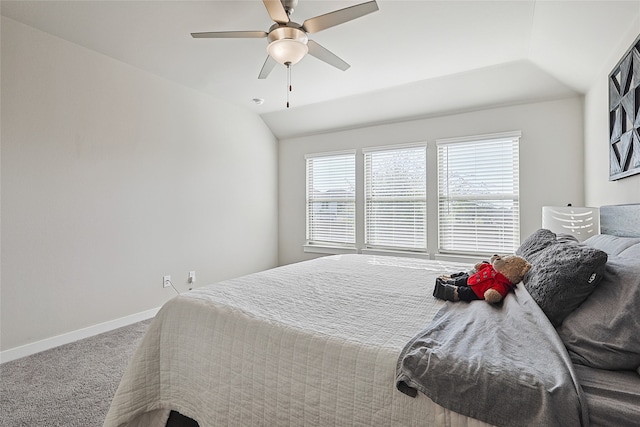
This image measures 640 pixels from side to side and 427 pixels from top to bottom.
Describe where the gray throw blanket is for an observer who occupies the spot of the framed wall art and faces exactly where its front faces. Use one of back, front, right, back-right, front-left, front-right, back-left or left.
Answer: left

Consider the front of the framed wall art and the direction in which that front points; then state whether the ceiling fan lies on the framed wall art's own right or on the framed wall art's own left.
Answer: on the framed wall art's own left

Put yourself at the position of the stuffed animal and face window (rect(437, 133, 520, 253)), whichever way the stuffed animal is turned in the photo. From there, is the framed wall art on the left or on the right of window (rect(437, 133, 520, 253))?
right

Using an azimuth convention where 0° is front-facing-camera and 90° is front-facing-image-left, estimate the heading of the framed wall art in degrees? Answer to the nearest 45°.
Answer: approximately 90°

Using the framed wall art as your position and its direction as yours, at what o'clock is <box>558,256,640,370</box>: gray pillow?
The gray pillow is roughly at 9 o'clock from the framed wall art.
